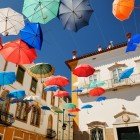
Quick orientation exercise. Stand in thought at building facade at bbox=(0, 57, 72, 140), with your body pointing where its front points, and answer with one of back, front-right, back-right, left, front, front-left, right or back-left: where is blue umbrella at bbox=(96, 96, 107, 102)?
front

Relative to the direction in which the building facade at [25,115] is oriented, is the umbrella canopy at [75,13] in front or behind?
in front

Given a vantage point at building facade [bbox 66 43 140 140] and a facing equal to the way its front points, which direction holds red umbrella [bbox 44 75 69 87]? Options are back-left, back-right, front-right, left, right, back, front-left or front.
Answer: front

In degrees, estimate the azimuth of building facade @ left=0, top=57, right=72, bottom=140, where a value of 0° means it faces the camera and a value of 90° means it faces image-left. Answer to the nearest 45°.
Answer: approximately 315°

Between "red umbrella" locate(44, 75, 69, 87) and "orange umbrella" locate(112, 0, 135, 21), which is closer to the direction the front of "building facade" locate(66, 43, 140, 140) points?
the red umbrella

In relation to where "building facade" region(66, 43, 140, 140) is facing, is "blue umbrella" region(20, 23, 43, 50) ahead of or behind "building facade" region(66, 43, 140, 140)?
ahead

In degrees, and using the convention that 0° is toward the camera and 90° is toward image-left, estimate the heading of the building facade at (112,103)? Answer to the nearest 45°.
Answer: approximately 45°

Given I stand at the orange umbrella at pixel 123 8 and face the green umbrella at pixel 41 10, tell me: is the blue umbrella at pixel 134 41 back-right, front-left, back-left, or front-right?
back-right

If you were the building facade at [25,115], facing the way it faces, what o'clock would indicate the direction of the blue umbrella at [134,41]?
The blue umbrella is roughly at 1 o'clock from the building facade.

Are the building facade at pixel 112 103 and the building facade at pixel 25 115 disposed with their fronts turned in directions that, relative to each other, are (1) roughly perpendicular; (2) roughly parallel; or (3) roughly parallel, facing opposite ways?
roughly perpendicular

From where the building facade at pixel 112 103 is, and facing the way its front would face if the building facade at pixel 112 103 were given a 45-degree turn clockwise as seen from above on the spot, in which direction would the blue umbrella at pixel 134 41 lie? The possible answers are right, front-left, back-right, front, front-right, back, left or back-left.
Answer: left

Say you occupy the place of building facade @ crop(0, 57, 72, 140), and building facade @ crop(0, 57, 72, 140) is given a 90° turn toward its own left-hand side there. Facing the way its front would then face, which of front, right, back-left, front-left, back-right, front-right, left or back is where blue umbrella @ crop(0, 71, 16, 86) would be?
back-right

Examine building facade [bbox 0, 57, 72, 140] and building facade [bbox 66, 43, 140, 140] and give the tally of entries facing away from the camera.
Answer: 0

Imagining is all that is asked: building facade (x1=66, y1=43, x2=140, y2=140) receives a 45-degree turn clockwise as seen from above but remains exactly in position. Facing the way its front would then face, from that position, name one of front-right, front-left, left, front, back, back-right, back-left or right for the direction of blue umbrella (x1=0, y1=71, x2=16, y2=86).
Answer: front-left

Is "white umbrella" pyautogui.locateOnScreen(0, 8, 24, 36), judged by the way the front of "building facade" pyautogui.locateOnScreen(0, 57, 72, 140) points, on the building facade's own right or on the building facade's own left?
on the building facade's own right
